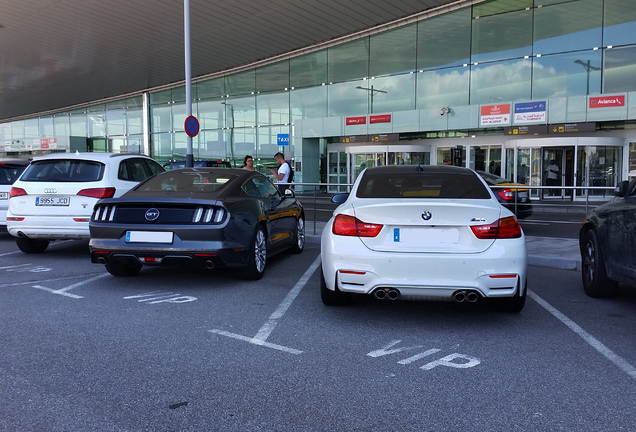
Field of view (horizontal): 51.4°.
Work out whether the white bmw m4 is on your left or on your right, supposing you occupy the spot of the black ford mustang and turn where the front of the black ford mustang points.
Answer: on your right

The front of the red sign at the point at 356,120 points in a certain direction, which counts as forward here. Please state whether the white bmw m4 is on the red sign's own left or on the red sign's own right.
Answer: on the red sign's own left

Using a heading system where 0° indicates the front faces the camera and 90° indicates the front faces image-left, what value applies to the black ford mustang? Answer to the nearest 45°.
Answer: approximately 225°

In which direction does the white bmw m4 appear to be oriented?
away from the camera

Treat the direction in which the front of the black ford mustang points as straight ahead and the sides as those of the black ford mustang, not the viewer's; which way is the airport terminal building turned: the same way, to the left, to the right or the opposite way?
the opposite way

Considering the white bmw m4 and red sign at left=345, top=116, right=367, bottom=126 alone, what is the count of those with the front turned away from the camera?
1

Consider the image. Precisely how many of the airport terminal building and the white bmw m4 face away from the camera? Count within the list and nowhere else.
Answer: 1

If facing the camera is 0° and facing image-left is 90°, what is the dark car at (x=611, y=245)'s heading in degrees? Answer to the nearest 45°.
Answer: approximately 135°

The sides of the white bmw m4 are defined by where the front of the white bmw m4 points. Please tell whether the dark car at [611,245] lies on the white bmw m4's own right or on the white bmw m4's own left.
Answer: on the white bmw m4's own right

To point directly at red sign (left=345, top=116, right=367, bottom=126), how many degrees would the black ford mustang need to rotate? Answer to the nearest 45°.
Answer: approximately 45° to its left

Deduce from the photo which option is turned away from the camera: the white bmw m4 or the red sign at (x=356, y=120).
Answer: the white bmw m4

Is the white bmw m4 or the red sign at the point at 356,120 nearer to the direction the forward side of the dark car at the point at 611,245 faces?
the red sign

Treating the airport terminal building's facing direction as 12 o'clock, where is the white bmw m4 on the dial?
The white bmw m4 is roughly at 11 o'clock from the airport terminal building.

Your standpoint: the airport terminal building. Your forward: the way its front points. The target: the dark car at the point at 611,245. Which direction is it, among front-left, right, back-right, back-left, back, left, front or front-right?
front-left

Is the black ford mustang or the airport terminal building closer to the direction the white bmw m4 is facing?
the airport terminal building
